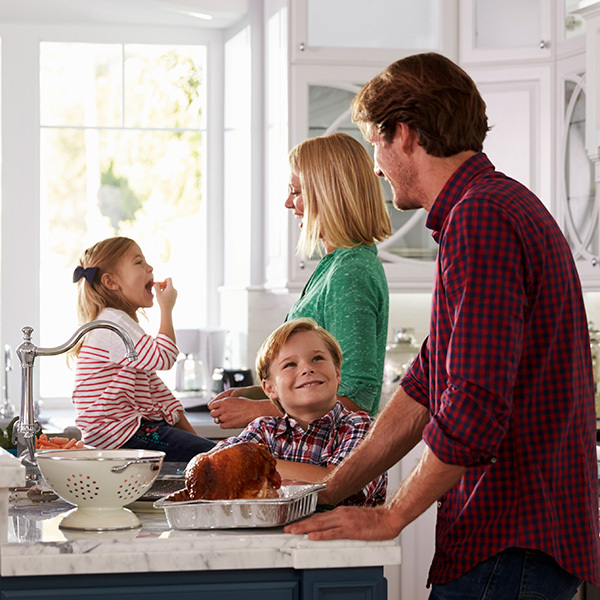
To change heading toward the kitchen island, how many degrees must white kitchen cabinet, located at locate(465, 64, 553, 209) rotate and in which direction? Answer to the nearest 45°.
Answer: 0° — it already faces it

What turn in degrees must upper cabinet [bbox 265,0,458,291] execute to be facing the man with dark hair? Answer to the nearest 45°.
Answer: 0° — it already faces them

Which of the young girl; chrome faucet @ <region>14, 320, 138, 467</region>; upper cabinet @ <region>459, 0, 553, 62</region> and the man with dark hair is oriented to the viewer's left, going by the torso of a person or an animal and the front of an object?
the man with dark hair

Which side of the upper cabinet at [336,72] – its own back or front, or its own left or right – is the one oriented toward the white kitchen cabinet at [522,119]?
left

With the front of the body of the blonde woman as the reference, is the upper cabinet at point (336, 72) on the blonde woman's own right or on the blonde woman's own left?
on the blonde woman's own right

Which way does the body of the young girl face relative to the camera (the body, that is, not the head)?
to the viewer's right

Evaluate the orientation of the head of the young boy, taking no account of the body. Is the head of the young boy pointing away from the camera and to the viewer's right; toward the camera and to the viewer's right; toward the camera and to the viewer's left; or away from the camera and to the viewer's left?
toward the camera and to the viewer's right

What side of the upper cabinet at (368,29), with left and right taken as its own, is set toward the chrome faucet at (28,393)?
front

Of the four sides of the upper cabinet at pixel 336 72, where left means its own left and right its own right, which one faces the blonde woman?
front

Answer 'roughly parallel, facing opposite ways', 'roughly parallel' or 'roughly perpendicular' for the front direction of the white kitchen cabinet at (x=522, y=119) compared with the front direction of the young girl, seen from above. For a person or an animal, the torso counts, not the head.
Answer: roughly perpendicular

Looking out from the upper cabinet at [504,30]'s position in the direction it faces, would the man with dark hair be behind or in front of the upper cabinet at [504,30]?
in front

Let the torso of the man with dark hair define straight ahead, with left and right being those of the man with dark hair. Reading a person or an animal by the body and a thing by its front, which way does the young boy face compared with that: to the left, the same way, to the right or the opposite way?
to the left

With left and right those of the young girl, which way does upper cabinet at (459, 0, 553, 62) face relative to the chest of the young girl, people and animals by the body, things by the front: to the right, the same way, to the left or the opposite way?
to the right

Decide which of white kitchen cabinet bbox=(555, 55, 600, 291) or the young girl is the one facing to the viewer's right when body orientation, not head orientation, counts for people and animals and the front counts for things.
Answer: the young girl

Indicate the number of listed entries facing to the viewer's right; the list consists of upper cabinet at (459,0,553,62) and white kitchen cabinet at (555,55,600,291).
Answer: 0

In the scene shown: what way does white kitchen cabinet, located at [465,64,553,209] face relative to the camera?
toward the camera

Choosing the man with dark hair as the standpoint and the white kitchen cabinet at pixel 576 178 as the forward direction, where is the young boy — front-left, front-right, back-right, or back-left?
front-left

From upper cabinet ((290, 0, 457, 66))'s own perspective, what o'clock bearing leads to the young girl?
The young girl is roughly at 1 o'clock from the upper cabinet.

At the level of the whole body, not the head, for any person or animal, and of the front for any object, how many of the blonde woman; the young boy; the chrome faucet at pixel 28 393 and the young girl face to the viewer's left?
1

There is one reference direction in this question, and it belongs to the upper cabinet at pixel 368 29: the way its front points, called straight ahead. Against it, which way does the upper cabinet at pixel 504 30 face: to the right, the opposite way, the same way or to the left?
the same way

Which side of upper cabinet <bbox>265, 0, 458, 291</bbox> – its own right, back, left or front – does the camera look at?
front
